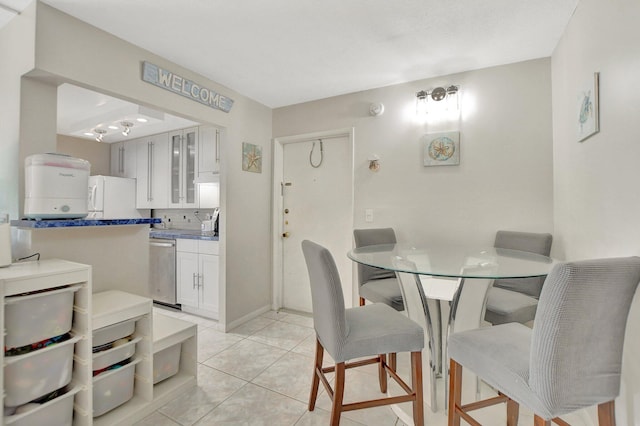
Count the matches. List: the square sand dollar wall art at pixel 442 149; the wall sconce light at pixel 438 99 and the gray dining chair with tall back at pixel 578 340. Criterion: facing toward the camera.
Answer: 2

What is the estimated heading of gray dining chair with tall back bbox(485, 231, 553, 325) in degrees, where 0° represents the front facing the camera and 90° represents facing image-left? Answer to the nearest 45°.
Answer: approximately 45°

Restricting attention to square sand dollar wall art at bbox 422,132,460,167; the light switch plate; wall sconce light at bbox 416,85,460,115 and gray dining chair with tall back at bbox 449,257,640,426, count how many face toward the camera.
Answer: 3

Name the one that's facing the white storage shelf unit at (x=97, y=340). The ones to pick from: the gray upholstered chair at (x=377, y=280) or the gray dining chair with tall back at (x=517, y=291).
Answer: the gray dining chair with tall back

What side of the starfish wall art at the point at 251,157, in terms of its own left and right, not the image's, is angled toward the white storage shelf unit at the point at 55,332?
right

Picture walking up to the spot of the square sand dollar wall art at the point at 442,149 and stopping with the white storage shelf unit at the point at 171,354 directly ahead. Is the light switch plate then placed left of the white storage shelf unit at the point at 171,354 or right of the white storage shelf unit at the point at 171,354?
right

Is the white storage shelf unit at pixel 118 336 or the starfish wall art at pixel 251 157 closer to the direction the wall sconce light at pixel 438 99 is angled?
the white storage shelf unit

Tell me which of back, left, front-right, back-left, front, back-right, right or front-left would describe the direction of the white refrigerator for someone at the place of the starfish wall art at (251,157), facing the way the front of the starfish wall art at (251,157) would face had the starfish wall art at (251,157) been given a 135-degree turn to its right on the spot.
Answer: front-right

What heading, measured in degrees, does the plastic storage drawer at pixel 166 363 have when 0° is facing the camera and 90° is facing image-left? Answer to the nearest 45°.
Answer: approximately 315°
